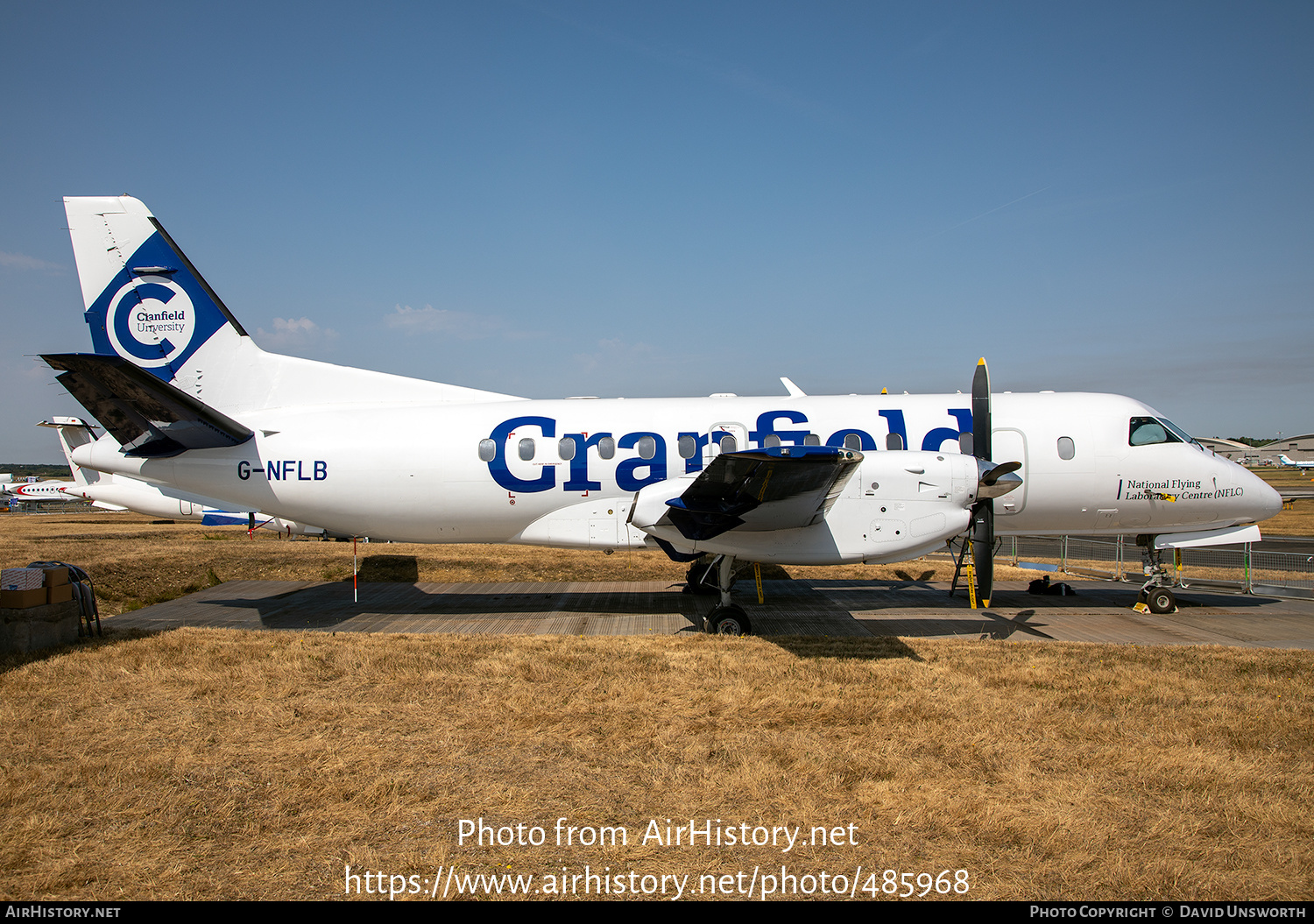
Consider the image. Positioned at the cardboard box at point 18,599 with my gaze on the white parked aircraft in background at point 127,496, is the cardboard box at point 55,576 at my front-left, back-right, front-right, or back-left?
front-right

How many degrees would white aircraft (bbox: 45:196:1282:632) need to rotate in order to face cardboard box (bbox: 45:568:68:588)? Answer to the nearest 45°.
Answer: approximately 135° to its right

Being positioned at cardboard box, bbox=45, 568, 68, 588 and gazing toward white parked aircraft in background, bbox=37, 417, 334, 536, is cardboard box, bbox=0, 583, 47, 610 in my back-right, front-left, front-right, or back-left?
back-left

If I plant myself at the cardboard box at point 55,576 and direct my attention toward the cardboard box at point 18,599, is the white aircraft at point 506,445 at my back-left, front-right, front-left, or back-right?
back-left

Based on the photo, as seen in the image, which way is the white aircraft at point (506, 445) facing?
to the viewer's right

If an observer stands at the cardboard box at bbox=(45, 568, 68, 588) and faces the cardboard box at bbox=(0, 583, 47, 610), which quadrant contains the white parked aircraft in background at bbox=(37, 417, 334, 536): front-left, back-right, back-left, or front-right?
back-right
